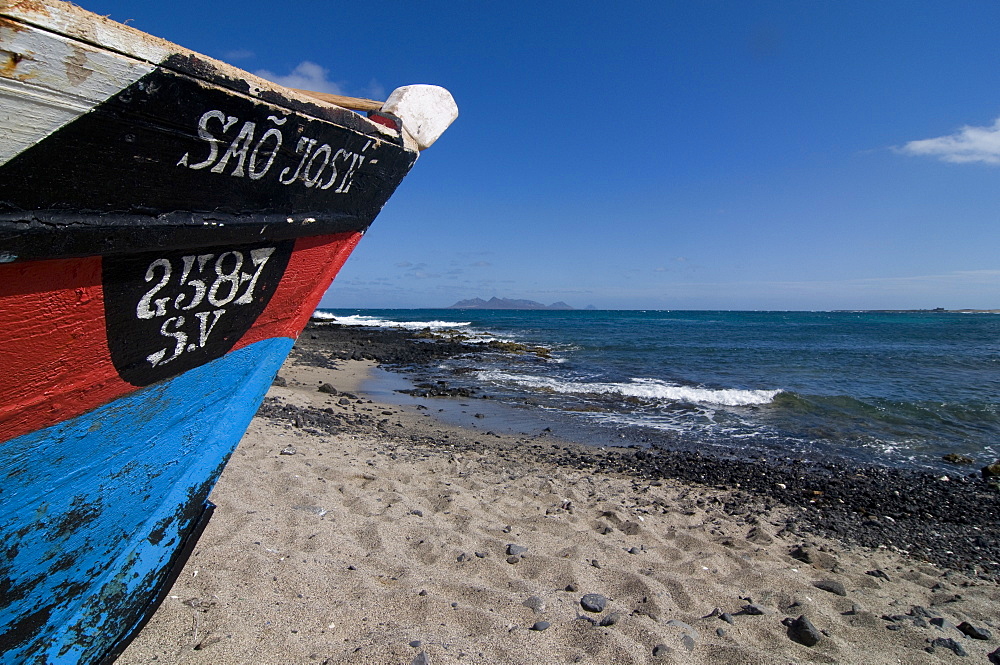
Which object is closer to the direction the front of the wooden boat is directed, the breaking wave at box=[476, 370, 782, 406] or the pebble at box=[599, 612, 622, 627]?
the breaking wave

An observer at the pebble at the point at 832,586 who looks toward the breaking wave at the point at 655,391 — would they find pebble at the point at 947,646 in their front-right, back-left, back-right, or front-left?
back-right

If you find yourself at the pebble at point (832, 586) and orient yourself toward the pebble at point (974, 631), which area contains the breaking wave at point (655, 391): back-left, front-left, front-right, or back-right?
back-left

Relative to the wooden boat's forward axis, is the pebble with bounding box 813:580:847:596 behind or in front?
in front

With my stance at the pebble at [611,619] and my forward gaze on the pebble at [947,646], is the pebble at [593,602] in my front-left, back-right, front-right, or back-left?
back-left

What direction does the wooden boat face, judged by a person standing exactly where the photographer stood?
facing away from the viewer and to the right of the viewer

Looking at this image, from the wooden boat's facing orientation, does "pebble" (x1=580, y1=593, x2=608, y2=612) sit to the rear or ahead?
ahead

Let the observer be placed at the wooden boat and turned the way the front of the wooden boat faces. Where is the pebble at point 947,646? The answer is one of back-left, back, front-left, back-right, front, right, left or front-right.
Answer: front-right

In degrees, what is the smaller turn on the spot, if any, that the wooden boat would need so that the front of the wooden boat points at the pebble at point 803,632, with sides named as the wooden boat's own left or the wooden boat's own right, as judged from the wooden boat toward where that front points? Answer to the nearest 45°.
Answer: approximately 45° to the wooden boat's own right

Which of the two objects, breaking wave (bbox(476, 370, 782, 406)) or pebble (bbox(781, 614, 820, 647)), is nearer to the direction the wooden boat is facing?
the breaking wave

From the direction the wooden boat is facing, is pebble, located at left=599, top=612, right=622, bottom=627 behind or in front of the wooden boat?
in front
